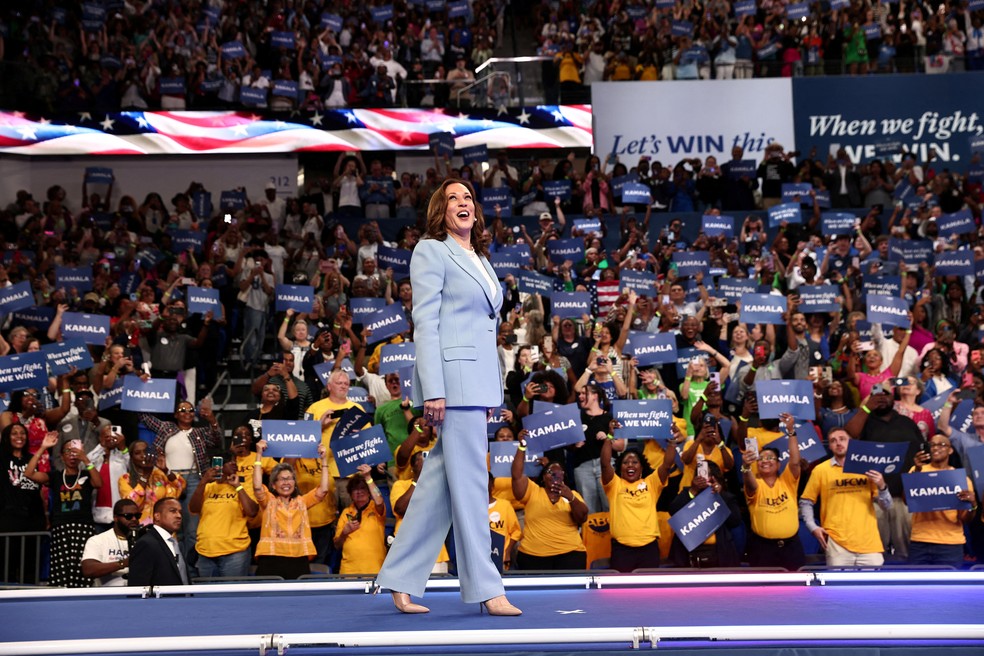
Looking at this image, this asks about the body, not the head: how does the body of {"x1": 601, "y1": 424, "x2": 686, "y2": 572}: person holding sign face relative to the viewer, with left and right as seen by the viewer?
facing the viewer

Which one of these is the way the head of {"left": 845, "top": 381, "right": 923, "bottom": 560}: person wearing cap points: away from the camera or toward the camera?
toward the camera

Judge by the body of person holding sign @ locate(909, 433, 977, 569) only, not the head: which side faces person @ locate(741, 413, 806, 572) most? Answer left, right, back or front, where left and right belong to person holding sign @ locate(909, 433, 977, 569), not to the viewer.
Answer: right

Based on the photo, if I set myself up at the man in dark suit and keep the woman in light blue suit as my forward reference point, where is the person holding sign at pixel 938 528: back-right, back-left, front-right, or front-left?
front-left

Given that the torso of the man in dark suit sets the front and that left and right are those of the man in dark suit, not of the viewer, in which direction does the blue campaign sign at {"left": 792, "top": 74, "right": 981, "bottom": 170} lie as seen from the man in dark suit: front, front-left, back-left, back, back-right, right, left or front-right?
left

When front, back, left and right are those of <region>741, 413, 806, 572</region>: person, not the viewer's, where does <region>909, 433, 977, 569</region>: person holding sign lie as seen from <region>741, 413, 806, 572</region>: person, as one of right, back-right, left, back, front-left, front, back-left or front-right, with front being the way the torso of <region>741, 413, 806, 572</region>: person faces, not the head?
left

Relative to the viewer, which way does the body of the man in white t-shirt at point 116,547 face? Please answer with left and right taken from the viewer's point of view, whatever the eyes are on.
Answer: facing the viewer and to the right of the viewer

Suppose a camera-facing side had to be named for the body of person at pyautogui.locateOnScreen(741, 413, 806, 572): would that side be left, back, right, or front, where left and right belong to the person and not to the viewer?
front

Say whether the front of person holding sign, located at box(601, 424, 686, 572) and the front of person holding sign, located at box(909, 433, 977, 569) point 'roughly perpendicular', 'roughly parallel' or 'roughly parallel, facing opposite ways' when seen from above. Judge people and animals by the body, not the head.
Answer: roughly parallel

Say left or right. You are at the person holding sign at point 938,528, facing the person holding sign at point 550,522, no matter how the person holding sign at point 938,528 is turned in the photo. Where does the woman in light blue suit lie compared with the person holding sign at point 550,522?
left

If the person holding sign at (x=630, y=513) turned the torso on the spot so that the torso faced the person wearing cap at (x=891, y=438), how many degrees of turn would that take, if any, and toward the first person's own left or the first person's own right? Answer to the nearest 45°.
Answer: approximately 90° to the first person's own left

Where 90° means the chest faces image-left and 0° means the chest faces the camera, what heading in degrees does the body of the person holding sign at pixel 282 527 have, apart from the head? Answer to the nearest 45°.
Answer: approximately 0°

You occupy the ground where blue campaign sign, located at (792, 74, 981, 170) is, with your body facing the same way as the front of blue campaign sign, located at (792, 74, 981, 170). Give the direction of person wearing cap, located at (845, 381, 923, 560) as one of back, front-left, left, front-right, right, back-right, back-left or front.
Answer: front

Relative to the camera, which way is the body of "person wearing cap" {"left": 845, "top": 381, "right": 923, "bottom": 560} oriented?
toward the camera

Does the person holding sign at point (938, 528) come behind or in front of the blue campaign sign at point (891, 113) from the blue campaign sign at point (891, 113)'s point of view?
in front
